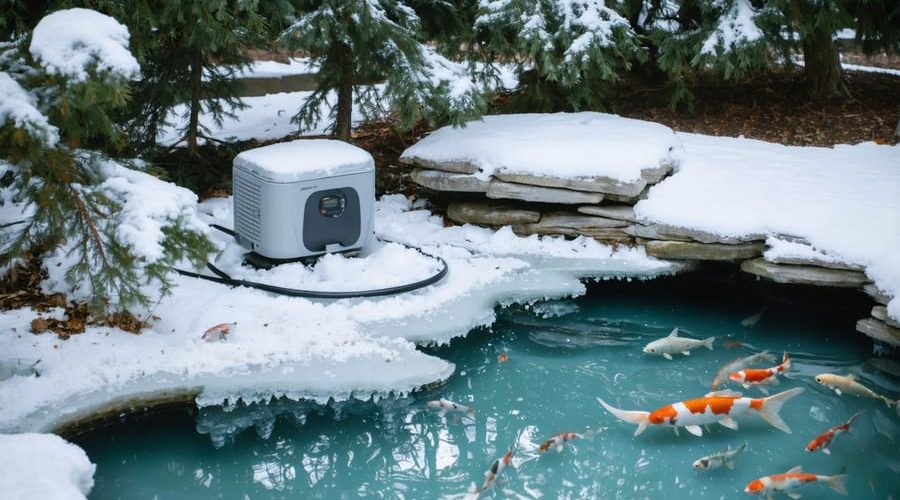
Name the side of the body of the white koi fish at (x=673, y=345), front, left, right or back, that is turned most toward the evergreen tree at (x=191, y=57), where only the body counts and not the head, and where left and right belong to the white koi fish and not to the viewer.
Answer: front

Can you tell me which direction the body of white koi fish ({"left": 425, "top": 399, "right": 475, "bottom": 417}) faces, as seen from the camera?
to the viewer's left

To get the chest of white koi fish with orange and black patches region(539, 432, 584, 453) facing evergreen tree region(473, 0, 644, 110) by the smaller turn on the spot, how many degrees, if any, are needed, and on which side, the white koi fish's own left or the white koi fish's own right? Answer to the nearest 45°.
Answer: approximately 135° to the white koi fish's own right

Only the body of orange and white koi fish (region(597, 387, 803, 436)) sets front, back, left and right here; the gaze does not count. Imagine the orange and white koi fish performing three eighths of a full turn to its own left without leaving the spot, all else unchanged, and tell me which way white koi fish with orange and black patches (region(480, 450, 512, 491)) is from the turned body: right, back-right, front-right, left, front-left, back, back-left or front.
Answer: right

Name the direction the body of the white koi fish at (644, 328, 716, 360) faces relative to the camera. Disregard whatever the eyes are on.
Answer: to the viewer's left

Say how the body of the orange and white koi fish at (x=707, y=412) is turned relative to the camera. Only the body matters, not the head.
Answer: to the viewer's left

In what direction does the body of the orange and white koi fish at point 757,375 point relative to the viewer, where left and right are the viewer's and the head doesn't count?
facing to the left of the viewer

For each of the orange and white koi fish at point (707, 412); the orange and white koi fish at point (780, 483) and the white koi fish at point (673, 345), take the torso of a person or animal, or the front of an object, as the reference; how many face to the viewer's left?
3

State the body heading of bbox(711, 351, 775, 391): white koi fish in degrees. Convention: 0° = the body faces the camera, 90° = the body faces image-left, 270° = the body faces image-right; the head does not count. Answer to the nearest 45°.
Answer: approximately 45°
